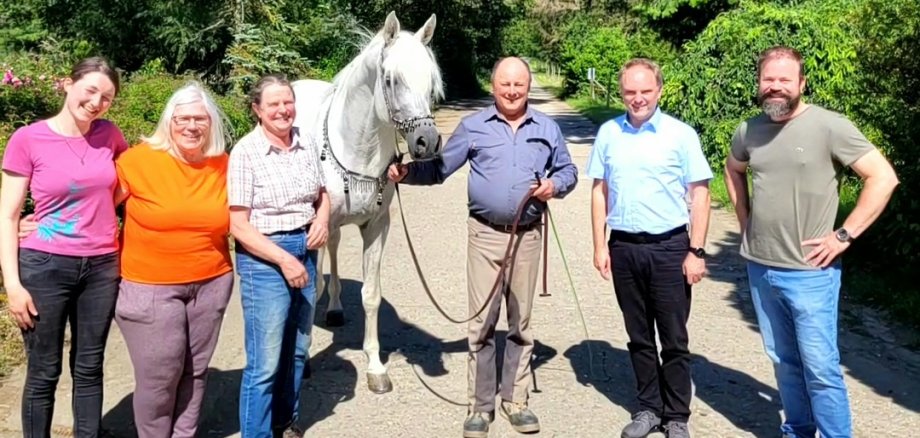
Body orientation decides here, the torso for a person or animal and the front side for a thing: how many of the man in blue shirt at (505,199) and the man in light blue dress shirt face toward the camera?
2

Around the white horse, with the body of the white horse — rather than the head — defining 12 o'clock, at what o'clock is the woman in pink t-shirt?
The woman in pink t-shirt is roughly at 3 o'clock from the white horse.

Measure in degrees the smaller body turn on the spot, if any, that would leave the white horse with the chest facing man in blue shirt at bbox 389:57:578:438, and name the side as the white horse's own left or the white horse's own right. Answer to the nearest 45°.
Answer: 0° — it already faces them

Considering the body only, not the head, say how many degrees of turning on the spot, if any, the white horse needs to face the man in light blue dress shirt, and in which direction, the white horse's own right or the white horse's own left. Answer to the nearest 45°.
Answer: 0° — it already faces them

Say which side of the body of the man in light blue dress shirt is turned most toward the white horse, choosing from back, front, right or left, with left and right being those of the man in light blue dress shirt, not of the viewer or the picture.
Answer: right

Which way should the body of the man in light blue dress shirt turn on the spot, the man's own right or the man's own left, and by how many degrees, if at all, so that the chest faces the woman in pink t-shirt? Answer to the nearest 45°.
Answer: approximately 45° to the man's own right

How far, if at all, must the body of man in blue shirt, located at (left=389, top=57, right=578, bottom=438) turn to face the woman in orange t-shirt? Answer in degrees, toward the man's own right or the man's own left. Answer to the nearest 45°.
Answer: approximately 45° to the man's own right

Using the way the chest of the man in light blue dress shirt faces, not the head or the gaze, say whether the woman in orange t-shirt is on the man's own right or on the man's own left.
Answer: on the man's own right

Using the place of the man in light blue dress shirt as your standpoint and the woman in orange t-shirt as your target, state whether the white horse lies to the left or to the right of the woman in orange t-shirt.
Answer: right

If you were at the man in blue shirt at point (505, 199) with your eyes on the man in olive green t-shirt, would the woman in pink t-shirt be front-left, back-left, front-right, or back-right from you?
back-right
